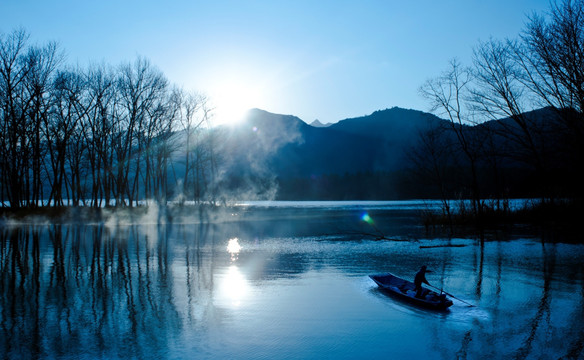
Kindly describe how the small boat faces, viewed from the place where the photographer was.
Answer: facing away from the viewer and to the left of the viewer
